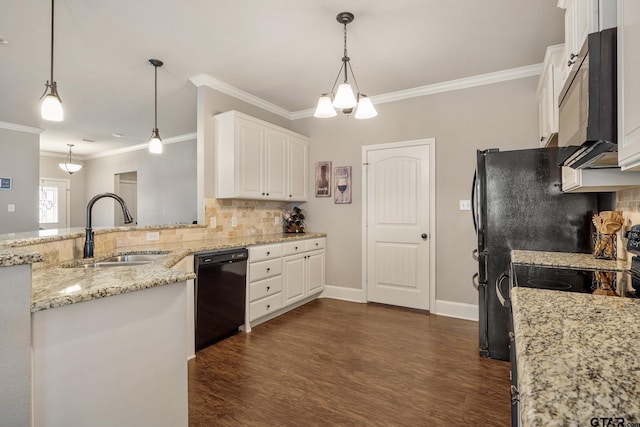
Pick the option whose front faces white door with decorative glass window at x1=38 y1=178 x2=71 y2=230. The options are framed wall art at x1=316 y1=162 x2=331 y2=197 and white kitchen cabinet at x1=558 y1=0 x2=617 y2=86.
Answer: the white kitchen cabinet

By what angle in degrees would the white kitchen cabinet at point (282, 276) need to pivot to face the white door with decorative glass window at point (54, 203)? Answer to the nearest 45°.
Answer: approximately 180°

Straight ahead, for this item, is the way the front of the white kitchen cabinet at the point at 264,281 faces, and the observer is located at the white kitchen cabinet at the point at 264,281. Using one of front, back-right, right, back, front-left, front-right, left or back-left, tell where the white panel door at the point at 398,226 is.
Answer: front-left

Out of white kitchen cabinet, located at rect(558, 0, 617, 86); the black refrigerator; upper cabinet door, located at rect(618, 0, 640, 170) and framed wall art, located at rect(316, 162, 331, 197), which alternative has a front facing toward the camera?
the framed wall art

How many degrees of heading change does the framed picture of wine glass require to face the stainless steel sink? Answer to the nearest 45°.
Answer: approximately 45° to its right

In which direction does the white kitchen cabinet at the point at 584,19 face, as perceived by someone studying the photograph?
facing to the left of the viewer

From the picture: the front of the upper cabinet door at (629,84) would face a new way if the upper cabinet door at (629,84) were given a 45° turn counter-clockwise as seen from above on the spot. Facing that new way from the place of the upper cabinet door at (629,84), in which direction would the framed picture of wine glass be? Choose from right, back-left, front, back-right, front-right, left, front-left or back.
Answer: right

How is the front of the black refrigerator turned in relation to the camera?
facing to the left of the viewer

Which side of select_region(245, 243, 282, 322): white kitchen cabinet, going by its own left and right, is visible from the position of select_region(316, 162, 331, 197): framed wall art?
left

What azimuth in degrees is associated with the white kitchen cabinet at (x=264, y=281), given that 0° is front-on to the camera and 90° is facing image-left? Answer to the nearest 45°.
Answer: approximately 315°

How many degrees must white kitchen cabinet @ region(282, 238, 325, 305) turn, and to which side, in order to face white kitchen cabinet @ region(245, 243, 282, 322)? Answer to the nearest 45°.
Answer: approximately 90° to its right

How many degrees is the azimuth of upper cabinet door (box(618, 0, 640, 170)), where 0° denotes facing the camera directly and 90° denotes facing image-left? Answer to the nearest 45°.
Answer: approximately 90°

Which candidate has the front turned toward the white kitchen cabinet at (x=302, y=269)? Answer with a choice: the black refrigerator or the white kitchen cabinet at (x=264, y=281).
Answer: the black refrigerator
